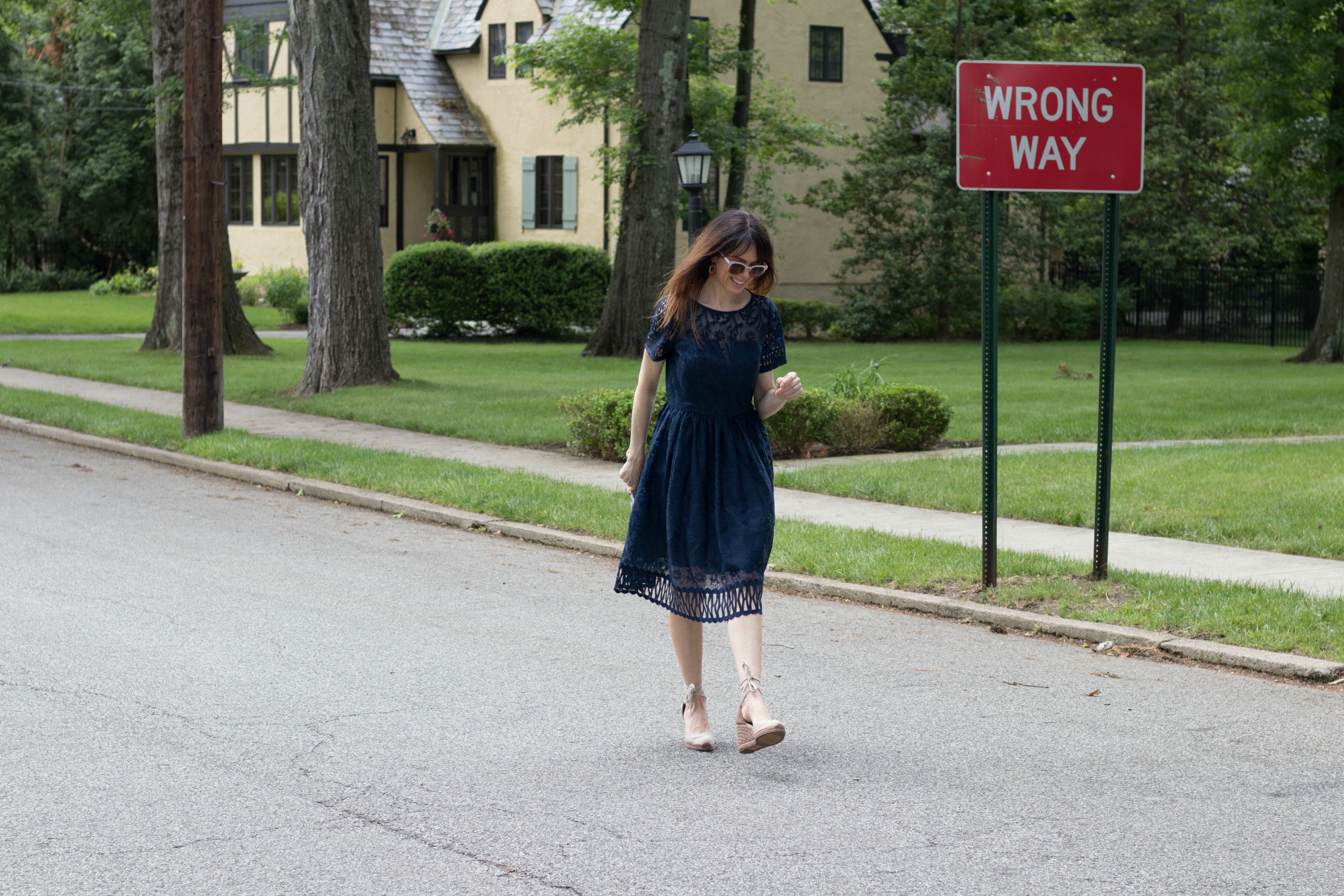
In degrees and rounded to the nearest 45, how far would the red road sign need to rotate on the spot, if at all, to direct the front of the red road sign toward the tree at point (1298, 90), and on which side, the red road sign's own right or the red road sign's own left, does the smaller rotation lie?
approximately 180°

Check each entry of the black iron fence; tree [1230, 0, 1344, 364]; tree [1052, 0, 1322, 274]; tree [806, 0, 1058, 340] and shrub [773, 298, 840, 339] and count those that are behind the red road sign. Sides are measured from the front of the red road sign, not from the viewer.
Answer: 5

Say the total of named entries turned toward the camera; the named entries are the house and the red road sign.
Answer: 2

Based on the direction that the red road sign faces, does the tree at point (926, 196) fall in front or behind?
behind

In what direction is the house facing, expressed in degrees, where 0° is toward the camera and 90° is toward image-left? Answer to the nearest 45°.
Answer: approximately 0°

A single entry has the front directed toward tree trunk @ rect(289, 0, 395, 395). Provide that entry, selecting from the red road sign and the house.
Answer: the house

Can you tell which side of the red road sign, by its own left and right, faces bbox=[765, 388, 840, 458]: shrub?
back

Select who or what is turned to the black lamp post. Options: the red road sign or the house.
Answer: the house

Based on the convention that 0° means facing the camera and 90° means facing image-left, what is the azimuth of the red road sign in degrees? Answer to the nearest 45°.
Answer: approximately 0°

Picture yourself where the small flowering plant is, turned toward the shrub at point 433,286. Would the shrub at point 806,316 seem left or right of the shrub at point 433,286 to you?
left

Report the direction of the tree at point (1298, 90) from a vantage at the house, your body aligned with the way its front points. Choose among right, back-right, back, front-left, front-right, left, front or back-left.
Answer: front-left

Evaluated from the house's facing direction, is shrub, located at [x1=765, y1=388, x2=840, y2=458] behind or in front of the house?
in front

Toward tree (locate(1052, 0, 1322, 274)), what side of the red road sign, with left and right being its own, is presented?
back
